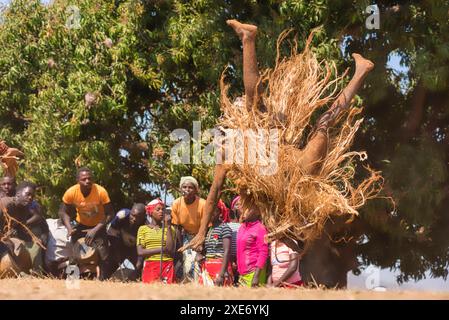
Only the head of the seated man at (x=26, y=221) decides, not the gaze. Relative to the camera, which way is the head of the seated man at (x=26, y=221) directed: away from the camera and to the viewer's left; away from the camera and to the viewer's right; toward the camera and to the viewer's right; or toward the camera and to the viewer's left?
toward the camera and to the viewer's right

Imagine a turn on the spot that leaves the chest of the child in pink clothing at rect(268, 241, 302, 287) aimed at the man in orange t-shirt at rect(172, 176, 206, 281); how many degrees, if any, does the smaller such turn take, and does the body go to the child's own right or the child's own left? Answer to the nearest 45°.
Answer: approximately 90° to the child's own right

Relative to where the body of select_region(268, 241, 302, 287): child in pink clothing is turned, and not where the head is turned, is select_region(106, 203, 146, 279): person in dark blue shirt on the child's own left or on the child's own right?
on the child's own right

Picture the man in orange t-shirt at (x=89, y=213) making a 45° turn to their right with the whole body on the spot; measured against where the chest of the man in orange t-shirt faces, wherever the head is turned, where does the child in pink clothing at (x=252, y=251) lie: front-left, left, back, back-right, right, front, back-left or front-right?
left

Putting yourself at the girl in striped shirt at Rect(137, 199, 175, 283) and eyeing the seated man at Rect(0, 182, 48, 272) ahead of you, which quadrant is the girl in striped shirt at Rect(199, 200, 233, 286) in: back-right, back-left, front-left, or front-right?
back-left

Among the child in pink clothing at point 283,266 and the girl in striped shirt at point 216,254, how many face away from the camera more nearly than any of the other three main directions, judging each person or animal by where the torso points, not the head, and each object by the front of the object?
0

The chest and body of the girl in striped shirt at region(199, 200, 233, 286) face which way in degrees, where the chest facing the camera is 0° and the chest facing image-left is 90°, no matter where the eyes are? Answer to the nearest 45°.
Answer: approximately 45°

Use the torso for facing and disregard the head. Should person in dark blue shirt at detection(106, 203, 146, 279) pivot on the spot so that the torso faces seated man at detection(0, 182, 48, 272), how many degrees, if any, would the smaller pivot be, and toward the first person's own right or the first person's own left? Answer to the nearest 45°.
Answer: approximately 135° to the first person's own right

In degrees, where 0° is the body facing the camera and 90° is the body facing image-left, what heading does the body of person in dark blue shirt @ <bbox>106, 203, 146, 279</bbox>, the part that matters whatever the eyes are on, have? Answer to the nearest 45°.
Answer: approximately 315°

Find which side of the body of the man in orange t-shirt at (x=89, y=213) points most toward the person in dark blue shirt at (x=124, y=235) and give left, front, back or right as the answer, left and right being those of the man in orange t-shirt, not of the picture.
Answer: left
